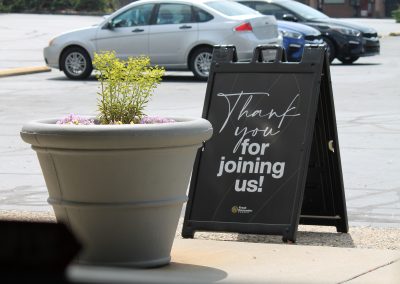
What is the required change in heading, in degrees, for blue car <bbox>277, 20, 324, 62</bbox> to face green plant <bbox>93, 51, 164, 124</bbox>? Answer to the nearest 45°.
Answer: approximately 45° to its right

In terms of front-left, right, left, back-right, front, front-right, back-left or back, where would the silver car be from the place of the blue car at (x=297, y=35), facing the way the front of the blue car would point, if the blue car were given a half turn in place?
left

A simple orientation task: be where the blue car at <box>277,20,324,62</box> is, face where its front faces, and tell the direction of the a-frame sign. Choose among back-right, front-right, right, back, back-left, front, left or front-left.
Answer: front-right

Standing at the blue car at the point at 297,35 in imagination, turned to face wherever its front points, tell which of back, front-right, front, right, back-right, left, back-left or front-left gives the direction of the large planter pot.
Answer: front-right

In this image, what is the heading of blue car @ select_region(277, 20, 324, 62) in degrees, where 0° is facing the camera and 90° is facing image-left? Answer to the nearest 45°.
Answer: approximately 315°
